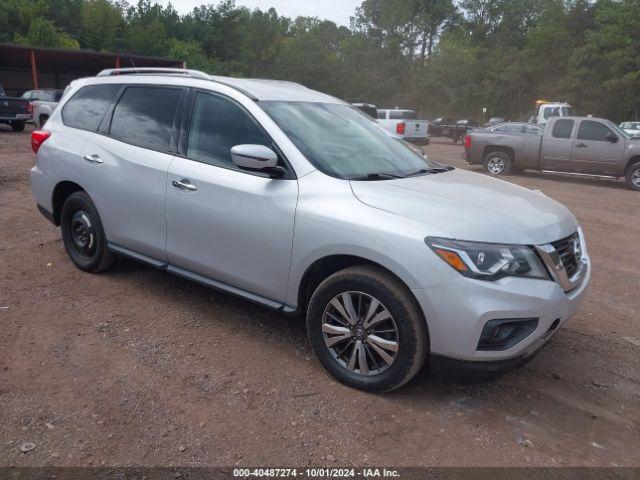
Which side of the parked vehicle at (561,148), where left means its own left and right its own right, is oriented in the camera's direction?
right

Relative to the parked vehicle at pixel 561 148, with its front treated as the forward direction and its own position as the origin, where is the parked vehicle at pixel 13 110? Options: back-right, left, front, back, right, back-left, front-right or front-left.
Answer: back

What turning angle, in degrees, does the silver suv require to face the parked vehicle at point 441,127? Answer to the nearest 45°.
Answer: approximately 135° to its left

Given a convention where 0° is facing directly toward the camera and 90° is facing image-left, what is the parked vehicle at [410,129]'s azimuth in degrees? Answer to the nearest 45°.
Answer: approximately 135°

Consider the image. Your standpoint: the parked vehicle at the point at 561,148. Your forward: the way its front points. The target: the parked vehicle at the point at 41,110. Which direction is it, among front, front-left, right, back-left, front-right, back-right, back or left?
back

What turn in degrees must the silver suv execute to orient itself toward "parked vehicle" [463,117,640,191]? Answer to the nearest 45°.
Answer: approximately 90° to its left

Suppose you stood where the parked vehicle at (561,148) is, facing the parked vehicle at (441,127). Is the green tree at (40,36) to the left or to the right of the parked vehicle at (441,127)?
left

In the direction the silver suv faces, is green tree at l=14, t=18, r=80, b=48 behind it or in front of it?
behind

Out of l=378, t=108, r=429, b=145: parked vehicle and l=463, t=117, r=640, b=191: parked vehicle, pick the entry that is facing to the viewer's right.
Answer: l=463, t=117, r=640, b=191: parked vehicle

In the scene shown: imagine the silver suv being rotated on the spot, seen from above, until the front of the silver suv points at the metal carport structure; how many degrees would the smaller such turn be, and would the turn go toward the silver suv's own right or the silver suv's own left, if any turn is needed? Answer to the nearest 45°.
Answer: approximately 180°

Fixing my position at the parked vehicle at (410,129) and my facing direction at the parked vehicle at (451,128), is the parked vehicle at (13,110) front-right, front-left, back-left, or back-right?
back-left

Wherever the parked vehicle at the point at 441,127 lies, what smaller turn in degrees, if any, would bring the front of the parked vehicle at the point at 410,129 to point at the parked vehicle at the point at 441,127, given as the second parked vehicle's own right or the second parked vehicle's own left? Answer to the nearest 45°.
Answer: approximately 45° to the second parked vehicle's own right

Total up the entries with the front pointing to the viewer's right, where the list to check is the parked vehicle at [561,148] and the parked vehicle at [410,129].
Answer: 1

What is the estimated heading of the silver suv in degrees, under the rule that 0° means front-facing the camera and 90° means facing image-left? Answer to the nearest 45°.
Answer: approximately 315°
